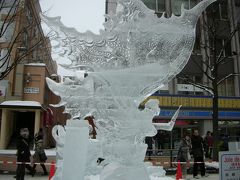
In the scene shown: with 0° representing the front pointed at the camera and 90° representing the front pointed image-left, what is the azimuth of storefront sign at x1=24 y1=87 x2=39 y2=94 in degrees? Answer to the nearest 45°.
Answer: approximately 0°

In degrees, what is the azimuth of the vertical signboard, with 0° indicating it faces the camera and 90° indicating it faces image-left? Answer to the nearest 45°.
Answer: approximately 0°

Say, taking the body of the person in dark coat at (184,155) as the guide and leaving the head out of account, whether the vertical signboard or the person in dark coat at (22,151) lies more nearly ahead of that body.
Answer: the vertical signboard
